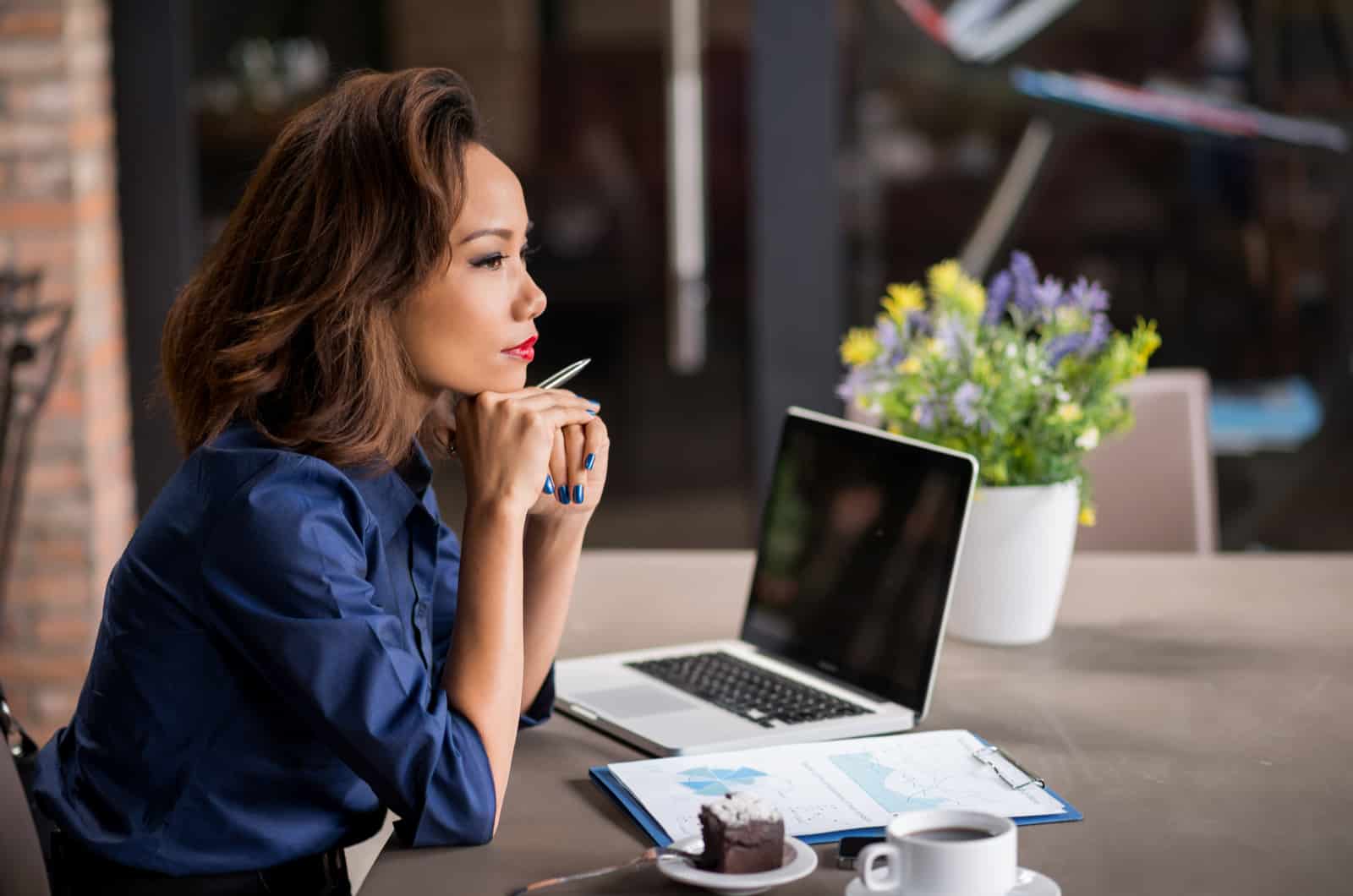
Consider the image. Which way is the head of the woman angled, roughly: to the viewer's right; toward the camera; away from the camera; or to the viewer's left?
to the viewer's right

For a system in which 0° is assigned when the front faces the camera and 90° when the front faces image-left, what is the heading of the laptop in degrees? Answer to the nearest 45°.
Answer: approximately 45°

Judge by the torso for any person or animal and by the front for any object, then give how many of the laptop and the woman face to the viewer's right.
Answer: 1

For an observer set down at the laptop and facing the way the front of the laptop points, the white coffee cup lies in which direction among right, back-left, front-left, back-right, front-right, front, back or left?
front-left

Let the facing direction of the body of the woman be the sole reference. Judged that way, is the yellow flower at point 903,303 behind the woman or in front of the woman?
in front

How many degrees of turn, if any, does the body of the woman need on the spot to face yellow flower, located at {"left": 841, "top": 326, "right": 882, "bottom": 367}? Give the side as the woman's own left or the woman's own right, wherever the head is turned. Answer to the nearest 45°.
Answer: approximately 45° to the woman's own left

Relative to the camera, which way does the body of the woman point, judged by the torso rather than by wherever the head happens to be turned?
to the viewer's right
